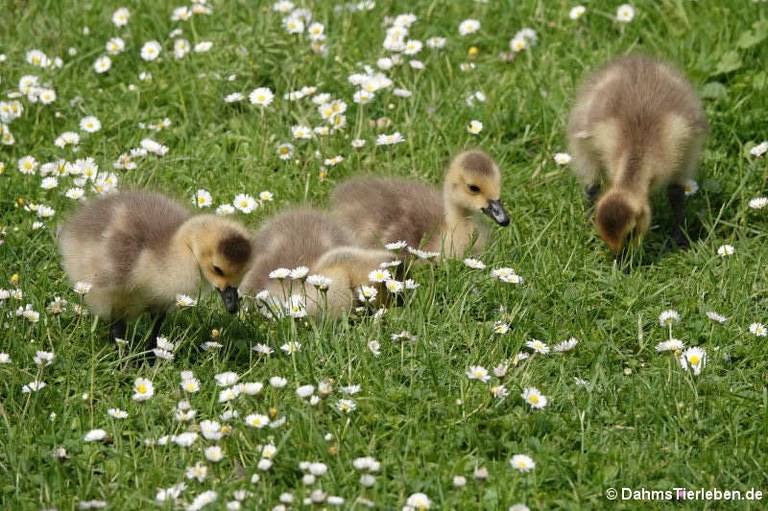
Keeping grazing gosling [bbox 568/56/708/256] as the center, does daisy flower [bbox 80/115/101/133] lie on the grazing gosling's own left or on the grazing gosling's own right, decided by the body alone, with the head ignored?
on the grazing gosling's own right

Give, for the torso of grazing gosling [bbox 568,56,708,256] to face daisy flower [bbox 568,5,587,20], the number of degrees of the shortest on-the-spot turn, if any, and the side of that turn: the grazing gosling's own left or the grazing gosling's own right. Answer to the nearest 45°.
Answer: approximately 180°

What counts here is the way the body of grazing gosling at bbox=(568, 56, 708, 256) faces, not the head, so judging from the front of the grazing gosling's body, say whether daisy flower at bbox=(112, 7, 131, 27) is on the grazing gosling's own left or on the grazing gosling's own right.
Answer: on the grazing gosling's own right

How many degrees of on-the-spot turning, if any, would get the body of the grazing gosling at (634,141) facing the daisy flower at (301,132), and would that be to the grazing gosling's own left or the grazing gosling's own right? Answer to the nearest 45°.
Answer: approximately 90° to the grazing gosling's own right

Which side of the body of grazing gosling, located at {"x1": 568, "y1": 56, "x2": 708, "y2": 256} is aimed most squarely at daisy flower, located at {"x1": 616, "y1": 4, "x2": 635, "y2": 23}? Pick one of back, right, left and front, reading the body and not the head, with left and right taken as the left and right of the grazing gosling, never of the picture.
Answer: back

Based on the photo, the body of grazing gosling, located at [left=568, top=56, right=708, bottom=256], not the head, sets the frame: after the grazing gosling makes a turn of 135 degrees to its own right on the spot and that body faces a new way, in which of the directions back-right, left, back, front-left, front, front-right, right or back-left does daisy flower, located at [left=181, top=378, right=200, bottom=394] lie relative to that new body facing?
left

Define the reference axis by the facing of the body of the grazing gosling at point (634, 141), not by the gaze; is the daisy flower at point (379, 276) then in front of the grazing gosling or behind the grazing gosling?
in front

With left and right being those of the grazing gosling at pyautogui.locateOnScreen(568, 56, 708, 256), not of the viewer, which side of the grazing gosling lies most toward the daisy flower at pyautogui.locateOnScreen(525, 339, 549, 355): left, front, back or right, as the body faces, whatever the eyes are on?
front

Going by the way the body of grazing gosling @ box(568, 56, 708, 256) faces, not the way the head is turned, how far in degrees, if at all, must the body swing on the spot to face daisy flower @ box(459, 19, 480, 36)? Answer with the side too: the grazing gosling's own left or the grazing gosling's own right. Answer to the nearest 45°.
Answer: approximately 135° to the grazing gosling's own right

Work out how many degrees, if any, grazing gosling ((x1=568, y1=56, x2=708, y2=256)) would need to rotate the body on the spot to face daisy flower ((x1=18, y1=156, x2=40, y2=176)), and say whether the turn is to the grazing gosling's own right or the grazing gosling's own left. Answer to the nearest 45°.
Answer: approximately 90° to the grazing gosling's own right

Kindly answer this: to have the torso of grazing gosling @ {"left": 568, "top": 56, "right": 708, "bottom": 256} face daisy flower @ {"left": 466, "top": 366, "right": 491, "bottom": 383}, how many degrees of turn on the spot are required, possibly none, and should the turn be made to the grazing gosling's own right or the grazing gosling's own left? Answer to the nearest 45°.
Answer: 0° — it already faces it

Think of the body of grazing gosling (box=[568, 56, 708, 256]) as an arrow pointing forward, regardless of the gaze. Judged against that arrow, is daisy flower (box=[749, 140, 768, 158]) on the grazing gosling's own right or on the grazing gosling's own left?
on the grazing gosling's own left

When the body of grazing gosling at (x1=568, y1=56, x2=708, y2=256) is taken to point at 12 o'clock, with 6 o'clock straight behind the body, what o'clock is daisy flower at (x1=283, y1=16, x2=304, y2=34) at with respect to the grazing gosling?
The daisy flower is roughly at 4 o'clock from the grazing gosling.

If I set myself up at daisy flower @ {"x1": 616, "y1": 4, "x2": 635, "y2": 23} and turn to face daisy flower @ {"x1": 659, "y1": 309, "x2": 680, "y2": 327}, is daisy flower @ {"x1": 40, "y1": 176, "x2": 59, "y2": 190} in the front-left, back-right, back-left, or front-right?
front-right

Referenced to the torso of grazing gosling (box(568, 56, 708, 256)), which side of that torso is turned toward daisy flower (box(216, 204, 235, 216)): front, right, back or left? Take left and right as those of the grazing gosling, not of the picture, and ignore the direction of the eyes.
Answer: right

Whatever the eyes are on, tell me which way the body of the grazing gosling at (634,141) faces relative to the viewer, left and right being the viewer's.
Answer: facing the viewer

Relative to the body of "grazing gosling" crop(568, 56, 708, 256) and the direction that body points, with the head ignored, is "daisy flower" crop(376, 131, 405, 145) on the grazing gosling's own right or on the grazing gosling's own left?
on the grazing gosling's own right

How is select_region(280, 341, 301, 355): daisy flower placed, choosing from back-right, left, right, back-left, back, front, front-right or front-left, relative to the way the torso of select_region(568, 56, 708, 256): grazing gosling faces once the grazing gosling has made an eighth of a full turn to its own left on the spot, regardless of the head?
right

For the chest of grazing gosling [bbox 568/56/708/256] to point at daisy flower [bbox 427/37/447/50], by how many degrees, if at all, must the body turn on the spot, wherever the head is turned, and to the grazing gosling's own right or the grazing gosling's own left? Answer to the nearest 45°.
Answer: approximately 135° to the grazing gosling's own right

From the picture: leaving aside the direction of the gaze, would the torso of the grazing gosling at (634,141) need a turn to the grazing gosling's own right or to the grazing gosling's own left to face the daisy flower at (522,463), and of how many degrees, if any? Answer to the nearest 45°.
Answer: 0° — it already faces it
